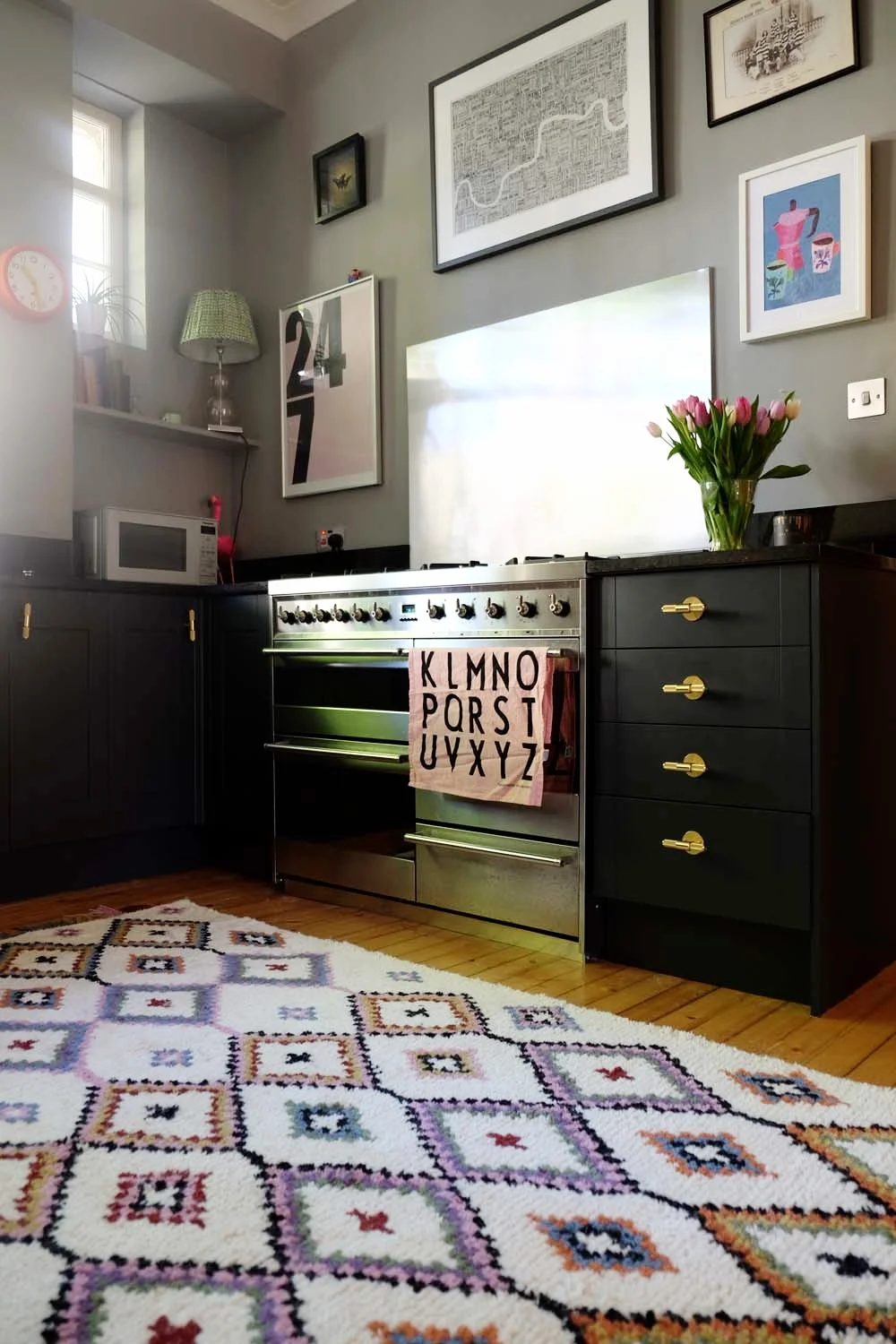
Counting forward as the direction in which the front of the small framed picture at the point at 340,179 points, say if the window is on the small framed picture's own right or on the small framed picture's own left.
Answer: on the small framed picture's own right

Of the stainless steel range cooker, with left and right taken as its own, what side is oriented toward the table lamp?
right

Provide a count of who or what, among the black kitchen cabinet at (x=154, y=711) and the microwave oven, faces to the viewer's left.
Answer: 0

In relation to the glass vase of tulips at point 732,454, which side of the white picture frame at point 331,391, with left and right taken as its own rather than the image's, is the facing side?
left

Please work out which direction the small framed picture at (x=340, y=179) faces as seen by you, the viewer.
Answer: facing the viewer and to the left of the viewer

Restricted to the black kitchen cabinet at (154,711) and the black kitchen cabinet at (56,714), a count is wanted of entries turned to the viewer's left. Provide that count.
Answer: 0

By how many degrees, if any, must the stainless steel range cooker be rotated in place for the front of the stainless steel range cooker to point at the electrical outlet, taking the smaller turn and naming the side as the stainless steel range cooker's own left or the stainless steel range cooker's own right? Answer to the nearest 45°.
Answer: approximately 135° to the stainless steel range cooker's own right

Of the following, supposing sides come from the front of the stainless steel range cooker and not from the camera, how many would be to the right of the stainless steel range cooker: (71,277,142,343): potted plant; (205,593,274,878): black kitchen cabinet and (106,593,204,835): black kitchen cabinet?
3

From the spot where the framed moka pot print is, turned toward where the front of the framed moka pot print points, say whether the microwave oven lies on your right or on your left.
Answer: on your right

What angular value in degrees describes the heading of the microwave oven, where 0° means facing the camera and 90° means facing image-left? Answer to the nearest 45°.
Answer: approximately 315°

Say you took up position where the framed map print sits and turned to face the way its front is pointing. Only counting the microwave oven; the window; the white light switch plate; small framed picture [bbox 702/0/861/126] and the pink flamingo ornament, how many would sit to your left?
2
